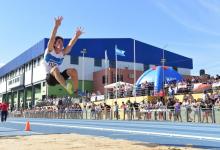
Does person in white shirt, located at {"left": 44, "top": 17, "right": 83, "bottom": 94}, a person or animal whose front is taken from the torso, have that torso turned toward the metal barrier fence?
no
